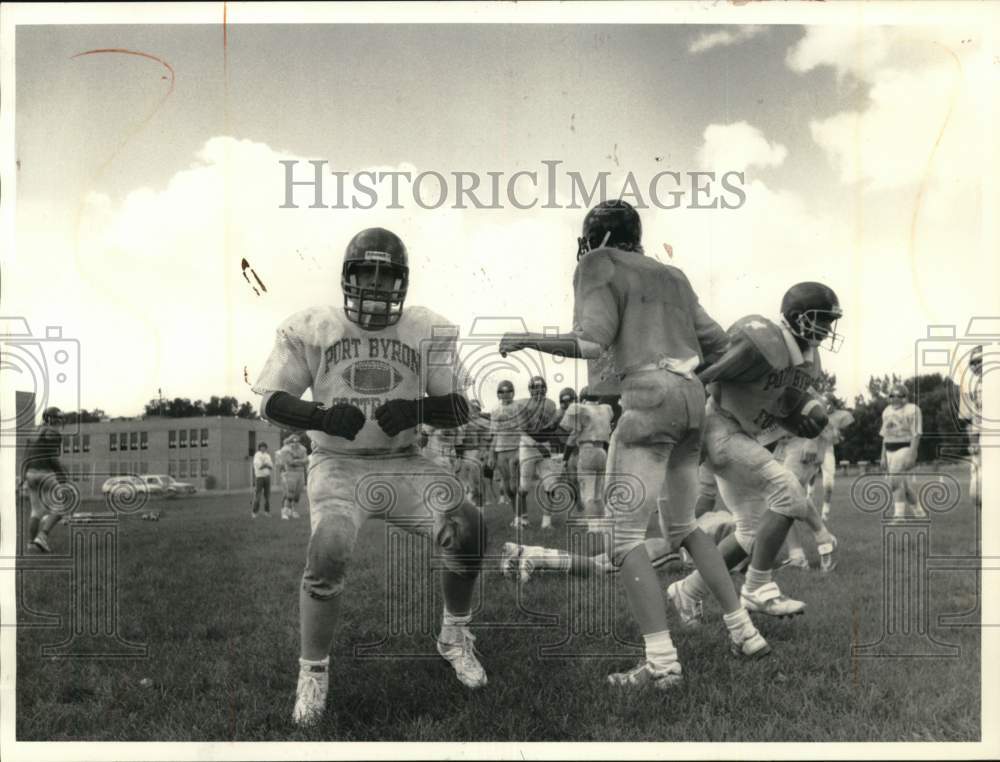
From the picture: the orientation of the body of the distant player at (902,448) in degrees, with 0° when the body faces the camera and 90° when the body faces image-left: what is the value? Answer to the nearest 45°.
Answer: approximately 0°

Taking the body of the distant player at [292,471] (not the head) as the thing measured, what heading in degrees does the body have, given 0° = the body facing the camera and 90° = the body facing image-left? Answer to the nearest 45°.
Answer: approximately 0°

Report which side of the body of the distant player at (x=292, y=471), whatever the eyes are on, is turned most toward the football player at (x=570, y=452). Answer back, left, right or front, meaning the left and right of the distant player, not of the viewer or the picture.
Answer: left

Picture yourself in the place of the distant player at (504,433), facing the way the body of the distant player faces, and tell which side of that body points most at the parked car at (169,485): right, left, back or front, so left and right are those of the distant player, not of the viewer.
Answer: back
